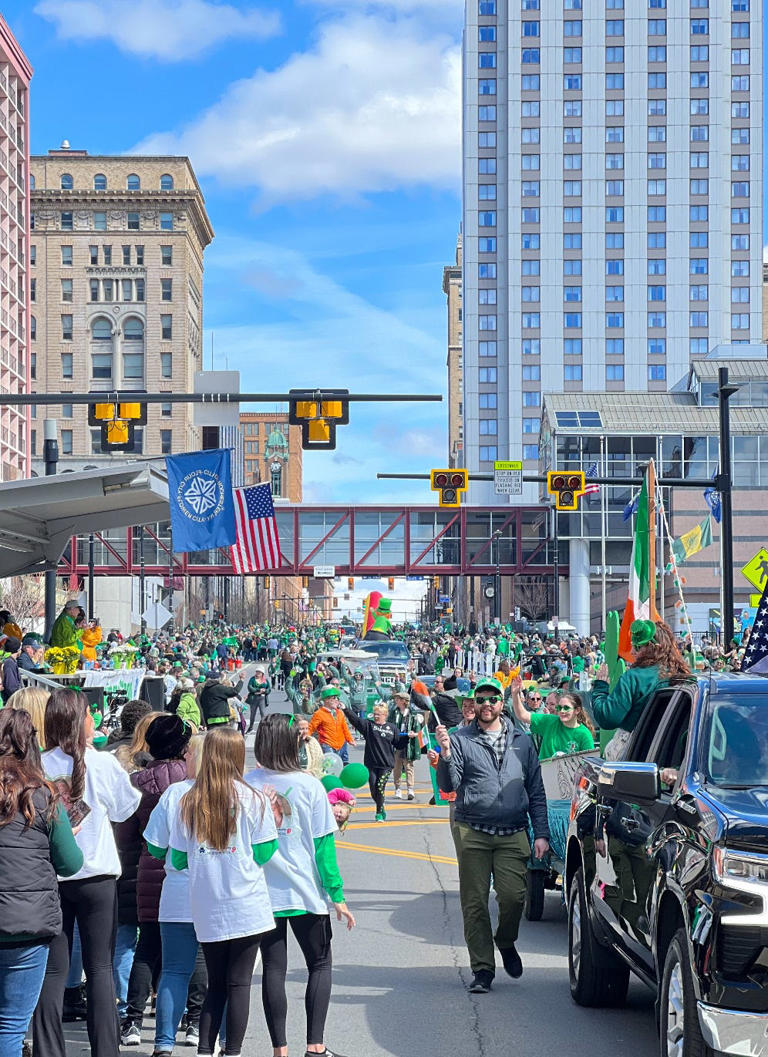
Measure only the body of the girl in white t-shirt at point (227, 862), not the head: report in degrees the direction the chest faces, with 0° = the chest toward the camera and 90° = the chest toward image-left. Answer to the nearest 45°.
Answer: approximately 180°

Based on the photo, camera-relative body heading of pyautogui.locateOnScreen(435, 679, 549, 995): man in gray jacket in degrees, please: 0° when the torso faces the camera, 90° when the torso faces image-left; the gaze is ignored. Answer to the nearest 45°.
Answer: approximately 0°

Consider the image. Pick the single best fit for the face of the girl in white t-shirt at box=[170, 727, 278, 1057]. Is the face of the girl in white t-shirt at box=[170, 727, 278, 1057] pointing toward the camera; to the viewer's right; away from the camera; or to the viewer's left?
away from the camera

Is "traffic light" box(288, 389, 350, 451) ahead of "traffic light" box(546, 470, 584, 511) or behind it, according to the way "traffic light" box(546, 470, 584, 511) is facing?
ahead

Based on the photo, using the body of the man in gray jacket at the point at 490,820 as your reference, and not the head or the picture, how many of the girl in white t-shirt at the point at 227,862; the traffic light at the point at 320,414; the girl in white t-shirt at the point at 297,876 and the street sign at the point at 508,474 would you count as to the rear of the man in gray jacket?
2

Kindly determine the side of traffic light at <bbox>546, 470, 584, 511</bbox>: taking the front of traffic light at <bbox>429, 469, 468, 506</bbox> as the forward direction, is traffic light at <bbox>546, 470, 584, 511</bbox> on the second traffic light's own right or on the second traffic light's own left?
on the second traffic light's own left

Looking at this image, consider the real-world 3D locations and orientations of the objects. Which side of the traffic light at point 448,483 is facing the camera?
front

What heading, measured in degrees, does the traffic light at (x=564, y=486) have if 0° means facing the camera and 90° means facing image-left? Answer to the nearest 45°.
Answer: approximately 0°

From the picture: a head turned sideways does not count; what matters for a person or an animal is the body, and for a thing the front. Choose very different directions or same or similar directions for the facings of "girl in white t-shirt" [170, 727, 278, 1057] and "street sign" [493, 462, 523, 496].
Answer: very different directions

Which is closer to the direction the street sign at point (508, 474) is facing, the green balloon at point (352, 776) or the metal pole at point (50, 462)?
the green balloon

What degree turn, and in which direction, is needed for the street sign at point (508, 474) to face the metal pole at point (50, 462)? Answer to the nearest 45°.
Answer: approximately 45° to its right

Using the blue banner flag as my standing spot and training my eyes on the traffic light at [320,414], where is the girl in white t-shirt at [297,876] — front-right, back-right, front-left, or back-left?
front-right

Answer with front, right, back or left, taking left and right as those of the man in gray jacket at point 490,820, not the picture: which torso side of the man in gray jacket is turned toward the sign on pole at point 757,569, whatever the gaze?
back
